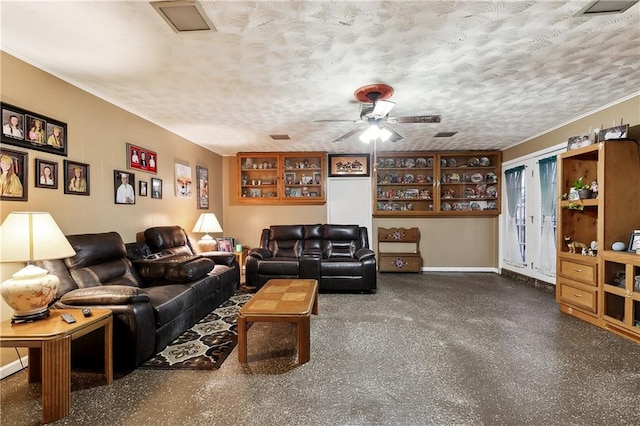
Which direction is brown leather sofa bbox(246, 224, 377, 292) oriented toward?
toward the camera

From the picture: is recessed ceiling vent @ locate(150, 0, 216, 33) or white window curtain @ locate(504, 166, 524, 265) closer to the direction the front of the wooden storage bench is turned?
the recessed ceiling vent

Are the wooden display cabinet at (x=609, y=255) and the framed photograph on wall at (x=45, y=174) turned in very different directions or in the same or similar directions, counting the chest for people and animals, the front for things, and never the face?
very different directions

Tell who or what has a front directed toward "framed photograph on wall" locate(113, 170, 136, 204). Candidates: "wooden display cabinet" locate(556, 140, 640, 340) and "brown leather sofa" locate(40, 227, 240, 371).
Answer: the wooden display cabinet

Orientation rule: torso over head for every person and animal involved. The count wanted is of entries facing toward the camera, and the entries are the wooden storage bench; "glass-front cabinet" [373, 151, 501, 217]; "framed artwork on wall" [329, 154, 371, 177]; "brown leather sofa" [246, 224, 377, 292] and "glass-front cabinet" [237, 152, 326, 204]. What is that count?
5

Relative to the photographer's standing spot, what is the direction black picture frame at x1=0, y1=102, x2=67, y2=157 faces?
facing the viewer and to the right of the viewer

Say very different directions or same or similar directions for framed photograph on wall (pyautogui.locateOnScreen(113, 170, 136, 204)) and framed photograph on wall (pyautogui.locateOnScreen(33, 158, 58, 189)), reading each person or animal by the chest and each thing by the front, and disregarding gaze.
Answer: same or similar directions

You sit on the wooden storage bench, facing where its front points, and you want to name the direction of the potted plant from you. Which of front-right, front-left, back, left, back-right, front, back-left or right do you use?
front-left

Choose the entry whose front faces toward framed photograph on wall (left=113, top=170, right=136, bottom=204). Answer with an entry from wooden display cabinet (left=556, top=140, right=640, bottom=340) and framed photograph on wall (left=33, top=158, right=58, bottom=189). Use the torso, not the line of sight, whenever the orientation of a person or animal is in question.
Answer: the wooden display cabinet

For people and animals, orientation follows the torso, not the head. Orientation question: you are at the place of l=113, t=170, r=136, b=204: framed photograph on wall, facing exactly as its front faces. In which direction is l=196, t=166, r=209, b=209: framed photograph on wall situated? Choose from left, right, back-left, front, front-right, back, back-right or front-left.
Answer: left

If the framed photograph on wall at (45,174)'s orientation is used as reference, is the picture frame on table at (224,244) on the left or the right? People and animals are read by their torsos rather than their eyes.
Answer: on its left

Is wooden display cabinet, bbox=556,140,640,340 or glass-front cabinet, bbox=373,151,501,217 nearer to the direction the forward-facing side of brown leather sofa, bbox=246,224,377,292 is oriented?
the wooden display cabinet

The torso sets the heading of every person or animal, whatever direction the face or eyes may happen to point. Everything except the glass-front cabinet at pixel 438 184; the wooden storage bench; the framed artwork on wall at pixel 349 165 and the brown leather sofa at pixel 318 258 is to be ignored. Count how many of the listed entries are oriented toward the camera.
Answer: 4

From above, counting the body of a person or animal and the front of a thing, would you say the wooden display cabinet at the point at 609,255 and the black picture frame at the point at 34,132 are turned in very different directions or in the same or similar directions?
very different directions

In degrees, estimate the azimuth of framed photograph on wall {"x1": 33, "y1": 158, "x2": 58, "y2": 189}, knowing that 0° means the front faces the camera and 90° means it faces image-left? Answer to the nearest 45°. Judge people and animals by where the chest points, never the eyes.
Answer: approximately 315°

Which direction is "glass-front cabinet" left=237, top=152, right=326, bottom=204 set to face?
toward the camera

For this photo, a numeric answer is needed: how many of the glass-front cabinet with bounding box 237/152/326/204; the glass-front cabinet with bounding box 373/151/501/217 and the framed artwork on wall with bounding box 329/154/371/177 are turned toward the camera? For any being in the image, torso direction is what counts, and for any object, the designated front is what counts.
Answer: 3

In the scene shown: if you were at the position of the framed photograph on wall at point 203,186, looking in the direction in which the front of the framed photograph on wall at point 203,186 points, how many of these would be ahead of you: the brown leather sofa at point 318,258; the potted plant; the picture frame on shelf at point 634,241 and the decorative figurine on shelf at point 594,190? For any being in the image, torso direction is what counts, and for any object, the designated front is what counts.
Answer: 4

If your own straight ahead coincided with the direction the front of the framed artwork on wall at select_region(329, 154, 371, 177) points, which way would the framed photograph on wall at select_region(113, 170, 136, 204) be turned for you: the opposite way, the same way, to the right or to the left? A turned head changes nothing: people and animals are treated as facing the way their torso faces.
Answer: to the left

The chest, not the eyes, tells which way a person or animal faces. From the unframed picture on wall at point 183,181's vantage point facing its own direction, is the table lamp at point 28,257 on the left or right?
on its right

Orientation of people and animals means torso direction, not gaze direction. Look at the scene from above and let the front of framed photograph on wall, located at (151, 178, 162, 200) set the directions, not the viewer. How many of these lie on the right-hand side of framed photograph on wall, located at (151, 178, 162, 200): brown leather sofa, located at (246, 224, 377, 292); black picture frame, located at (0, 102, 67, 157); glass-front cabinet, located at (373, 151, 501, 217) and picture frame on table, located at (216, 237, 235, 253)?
1
